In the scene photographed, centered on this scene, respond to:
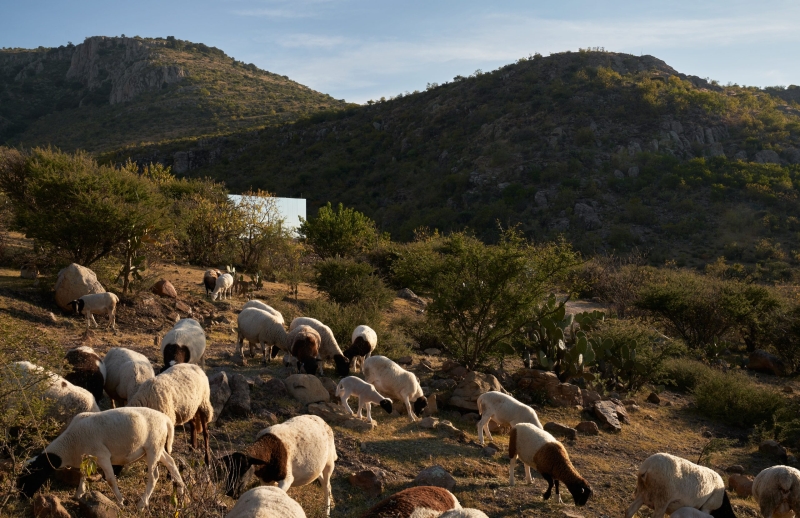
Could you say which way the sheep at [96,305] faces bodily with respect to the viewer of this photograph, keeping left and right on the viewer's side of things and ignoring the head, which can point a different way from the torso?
facing to the left of the viewer

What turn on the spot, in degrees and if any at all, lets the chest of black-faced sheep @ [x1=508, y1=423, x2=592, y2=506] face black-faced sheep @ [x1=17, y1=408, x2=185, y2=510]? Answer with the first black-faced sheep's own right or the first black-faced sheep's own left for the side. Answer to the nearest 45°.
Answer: approximately 90° to the first black-faced sheep's own right

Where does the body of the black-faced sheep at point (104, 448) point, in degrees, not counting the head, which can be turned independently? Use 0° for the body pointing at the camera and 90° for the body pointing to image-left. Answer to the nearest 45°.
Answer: approximately 90°
